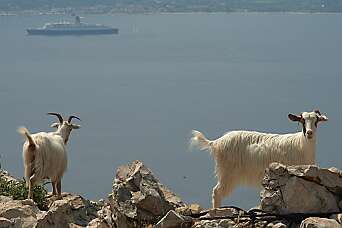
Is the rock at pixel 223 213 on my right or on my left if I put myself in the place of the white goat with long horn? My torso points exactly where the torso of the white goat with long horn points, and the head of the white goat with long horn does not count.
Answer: on my right

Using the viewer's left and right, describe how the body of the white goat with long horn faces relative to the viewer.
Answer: facing away from the viewer and to the right of the viewer

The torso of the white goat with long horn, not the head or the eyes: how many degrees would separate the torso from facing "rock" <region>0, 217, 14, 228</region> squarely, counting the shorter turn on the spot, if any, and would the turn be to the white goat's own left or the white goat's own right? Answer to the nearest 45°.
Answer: approximately 135° to the white goat's own right

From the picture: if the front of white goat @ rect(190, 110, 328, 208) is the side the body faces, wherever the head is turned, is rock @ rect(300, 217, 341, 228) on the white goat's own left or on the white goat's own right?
on the white goat's own right

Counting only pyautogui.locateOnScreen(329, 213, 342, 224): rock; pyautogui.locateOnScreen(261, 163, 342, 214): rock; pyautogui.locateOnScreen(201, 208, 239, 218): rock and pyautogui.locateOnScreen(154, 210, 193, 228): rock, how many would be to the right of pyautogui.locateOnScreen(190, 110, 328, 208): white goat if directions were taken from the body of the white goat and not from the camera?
4

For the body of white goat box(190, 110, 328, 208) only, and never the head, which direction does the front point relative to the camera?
to the viewer's right

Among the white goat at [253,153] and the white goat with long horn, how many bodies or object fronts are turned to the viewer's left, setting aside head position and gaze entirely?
0

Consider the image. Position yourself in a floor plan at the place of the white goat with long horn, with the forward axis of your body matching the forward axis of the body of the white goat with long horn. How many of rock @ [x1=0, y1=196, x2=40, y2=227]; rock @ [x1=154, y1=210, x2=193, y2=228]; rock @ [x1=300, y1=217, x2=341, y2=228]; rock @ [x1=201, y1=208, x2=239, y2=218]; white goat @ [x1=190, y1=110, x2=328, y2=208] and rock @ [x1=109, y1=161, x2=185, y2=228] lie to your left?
0

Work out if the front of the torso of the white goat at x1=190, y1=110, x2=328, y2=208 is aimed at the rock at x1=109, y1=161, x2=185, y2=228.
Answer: no

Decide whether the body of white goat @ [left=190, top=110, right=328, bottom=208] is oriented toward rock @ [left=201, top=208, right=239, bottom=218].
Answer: no

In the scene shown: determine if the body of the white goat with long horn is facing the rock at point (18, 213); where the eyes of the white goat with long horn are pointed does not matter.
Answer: no

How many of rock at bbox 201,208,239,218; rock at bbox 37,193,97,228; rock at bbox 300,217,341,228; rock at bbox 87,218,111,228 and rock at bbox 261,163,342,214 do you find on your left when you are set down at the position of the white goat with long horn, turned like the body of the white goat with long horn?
0

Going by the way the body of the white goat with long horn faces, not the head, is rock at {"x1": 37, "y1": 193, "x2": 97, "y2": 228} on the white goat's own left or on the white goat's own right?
on the white goat's own right

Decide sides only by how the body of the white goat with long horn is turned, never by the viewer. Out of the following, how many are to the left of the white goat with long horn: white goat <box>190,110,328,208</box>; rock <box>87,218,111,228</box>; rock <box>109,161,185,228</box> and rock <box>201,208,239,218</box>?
0

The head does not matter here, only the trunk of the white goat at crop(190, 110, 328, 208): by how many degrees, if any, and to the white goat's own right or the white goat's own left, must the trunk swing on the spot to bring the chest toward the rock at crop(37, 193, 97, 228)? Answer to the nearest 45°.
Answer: approximately 135° to the white goat's own right

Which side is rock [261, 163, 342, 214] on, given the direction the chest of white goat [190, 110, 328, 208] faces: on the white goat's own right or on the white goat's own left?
on the white goat's own right

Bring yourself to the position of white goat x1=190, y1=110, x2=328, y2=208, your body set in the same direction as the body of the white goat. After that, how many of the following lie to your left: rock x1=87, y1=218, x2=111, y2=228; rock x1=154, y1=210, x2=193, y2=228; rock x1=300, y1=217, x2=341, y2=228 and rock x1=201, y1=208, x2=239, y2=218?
0
